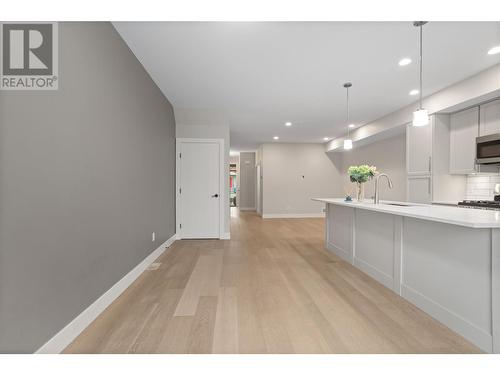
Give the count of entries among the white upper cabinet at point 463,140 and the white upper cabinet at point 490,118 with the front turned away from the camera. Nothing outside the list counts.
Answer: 0

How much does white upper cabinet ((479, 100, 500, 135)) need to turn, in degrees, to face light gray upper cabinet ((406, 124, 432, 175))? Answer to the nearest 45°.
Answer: approximately 90° to its right

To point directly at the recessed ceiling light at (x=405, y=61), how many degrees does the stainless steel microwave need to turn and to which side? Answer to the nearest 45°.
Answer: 0° — it already faces it

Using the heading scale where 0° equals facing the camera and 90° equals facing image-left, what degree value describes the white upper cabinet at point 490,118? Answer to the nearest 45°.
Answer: approximately 45°

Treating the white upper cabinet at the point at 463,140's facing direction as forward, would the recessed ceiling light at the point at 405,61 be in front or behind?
in front

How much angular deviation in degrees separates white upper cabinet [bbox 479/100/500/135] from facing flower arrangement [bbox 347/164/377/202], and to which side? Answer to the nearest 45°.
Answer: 0° — it already faces it

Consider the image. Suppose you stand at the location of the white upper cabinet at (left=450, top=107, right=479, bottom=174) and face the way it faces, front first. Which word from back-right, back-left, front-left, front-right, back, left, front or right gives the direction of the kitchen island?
front-left

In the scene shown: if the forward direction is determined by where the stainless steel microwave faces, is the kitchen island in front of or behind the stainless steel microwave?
in front

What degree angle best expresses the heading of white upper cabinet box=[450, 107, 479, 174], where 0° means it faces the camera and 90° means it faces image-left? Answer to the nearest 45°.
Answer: approximately 45°
